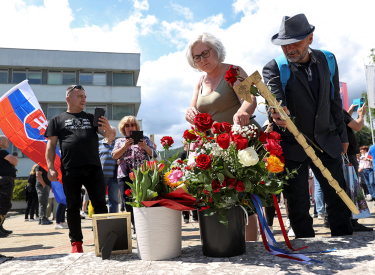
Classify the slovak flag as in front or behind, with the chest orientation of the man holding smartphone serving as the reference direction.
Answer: behind

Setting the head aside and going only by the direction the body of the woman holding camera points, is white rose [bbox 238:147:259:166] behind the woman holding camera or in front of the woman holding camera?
in front

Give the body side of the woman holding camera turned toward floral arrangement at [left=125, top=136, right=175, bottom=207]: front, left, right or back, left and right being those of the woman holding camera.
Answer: front

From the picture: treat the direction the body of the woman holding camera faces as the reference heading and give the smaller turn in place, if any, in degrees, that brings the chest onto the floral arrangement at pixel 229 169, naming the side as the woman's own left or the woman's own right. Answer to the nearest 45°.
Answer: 0° — they already face it

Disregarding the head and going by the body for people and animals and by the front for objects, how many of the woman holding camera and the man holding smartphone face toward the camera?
2

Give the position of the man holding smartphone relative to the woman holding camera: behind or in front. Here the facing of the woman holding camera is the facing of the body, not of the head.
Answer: in front

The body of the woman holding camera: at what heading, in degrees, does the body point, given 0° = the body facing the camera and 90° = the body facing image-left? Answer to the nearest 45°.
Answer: approximately 0°
